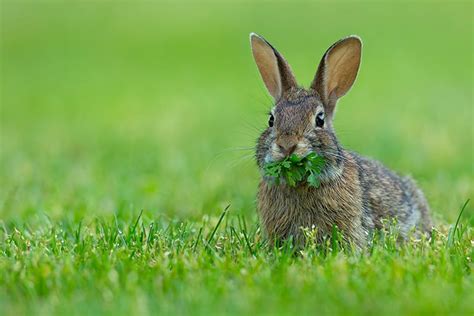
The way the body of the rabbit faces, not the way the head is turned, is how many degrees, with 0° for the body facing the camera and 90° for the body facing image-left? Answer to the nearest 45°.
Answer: approximately 45°
